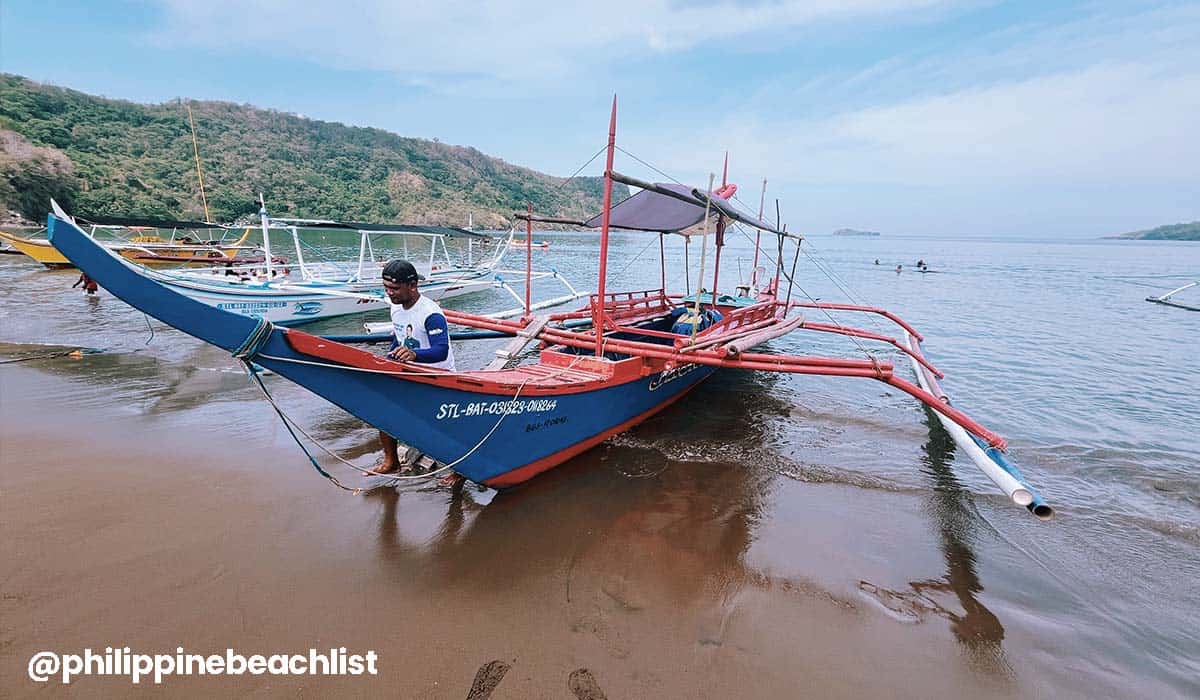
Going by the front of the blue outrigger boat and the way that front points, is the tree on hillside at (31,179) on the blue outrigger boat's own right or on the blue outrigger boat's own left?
on the blue outrigger boat's own right

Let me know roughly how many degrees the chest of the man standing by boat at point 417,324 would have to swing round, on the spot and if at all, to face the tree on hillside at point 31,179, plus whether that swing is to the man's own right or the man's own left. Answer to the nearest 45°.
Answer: approximately 90° to the man's own right
